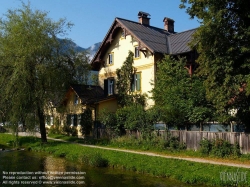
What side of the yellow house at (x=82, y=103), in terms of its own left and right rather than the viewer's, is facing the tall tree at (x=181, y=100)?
left

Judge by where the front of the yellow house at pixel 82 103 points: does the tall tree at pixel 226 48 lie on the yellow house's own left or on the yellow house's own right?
on the yellow house's own left

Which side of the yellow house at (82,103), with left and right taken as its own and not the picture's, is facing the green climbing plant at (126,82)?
left

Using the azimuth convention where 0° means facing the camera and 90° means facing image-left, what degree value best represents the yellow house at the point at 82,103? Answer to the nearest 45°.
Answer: approximately 45°

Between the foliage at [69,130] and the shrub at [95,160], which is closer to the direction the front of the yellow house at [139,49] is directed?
the shrub

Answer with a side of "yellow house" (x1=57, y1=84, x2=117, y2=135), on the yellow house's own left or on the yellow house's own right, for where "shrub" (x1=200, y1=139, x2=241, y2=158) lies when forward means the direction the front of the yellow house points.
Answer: on the yellow house's own left
